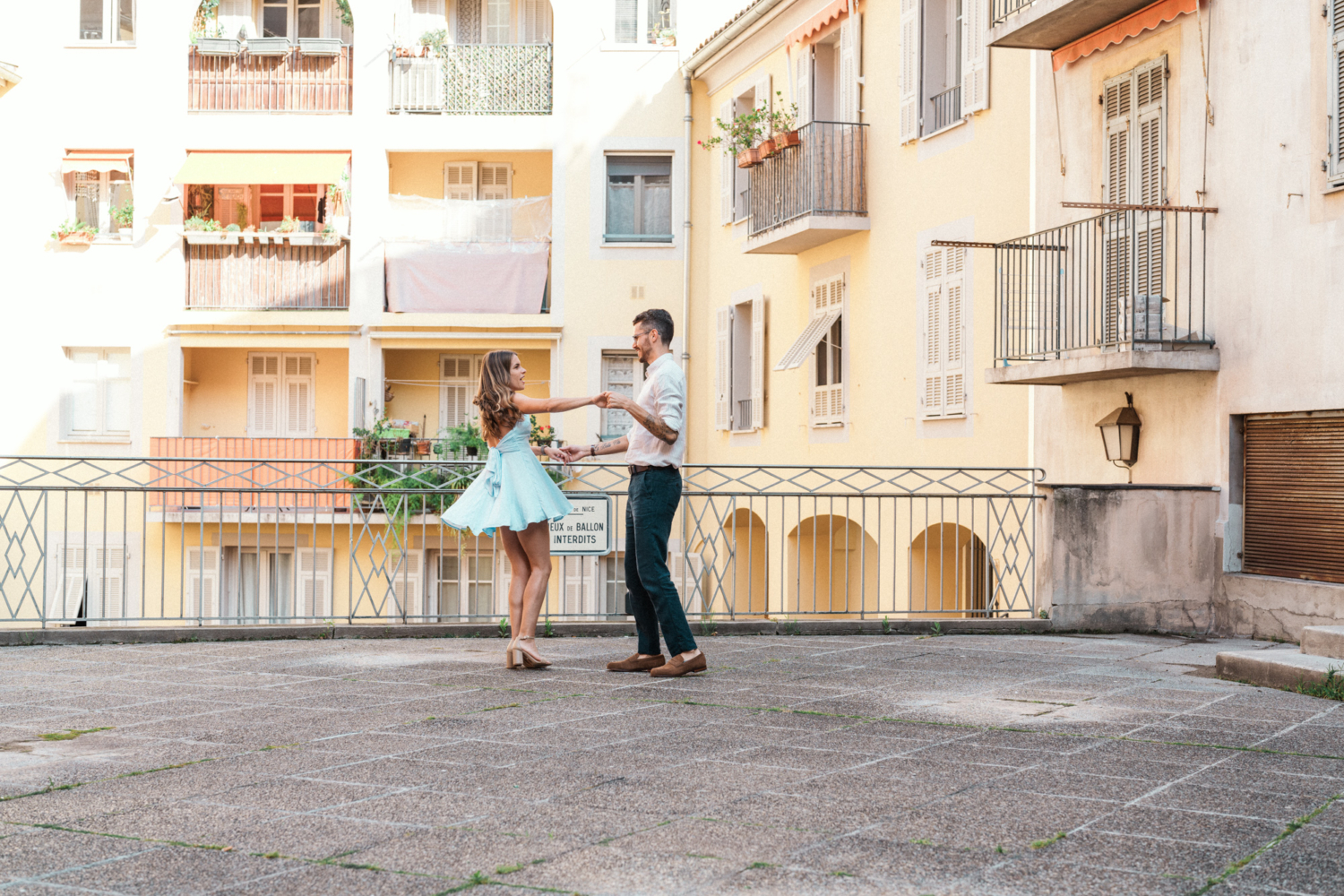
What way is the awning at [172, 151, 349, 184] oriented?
toward the camera

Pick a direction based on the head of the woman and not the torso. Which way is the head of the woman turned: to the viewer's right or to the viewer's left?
to the viewer's right

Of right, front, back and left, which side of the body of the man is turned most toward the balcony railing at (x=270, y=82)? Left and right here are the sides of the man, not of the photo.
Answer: right

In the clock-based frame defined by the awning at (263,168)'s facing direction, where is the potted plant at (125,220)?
The potted plant is roughly at 4 o'clock from the awning.

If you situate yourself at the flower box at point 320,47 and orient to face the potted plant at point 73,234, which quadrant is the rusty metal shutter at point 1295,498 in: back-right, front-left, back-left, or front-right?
back-left

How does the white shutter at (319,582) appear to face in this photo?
toward the camera

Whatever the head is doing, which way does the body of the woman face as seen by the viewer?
to the viewer's right

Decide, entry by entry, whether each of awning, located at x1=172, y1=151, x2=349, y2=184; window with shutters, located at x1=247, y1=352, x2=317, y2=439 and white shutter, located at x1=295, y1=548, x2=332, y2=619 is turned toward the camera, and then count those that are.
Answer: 3

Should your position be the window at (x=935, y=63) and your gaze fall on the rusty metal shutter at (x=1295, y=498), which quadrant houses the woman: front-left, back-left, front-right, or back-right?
front-right

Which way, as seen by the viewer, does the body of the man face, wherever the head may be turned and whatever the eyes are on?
to the viewer's left

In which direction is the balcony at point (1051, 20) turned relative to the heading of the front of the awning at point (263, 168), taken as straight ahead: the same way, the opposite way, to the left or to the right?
to the right

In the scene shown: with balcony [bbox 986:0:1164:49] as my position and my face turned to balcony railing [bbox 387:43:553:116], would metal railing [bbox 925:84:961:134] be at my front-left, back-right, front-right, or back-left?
front-right

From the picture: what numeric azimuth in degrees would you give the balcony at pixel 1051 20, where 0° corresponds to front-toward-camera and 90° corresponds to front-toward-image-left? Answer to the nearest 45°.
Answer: approximately 45°

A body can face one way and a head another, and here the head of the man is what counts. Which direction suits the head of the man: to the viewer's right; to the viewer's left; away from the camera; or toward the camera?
to the viewer's left

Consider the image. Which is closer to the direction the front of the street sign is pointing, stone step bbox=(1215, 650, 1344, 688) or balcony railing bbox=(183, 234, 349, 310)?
the stone step

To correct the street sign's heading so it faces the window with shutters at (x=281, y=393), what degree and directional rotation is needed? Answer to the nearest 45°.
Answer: approximately 180°

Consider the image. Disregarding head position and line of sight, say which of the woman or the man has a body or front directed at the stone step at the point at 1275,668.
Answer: the woman
